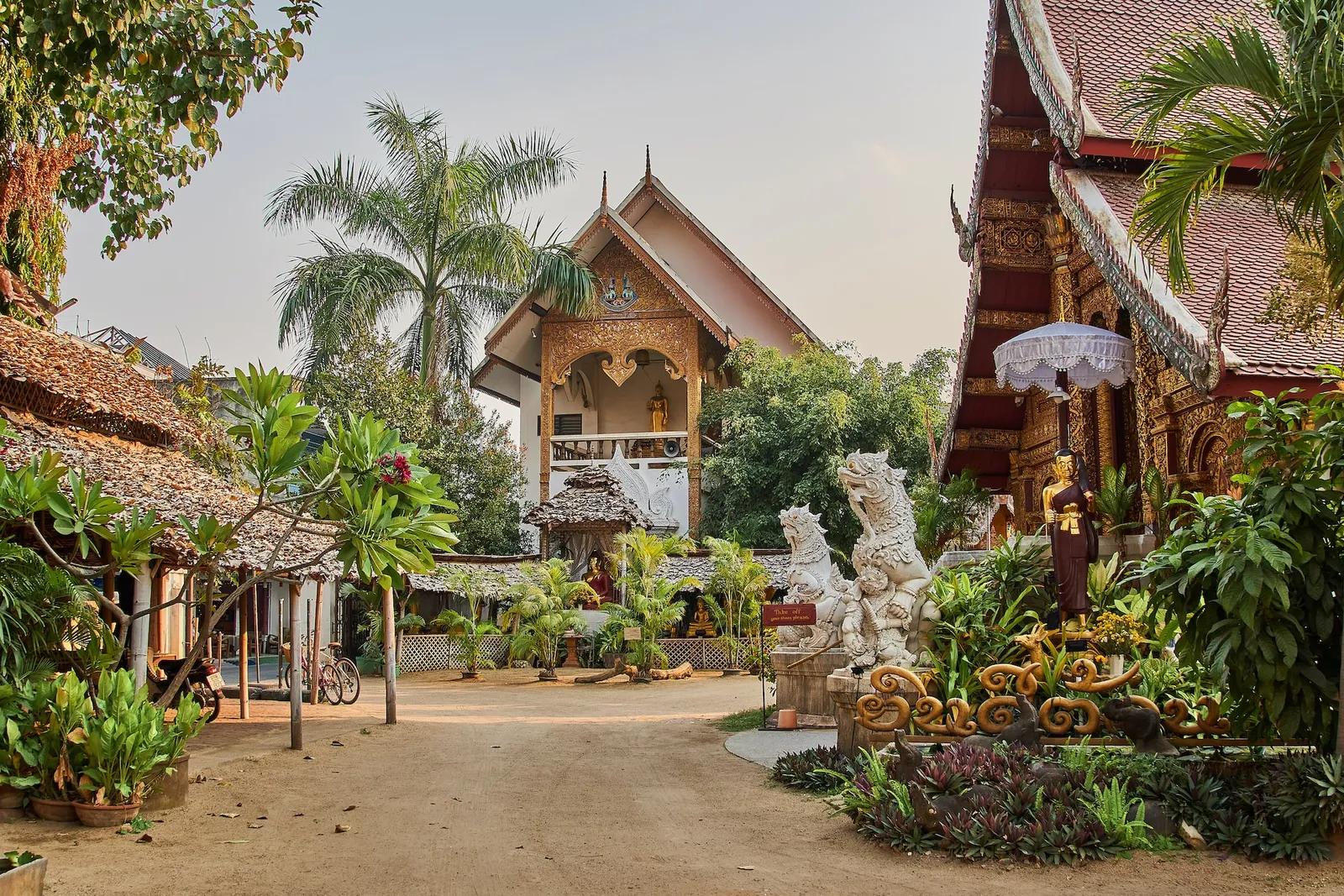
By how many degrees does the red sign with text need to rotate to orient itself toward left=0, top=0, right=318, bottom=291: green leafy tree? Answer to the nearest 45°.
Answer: approximately 45° to its right

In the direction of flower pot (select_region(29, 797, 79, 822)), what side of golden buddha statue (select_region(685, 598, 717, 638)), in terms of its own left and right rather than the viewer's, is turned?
front

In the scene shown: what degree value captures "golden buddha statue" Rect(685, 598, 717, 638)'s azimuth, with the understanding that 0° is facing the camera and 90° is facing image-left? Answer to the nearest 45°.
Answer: approximately 0°

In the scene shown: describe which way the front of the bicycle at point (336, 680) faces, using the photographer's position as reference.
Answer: facing away from the viewer and to the left of the viewer

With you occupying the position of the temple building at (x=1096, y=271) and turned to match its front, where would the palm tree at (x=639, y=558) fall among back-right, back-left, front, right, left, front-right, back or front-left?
right

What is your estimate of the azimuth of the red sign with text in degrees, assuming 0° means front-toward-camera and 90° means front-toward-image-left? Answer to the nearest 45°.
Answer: approximately 0°

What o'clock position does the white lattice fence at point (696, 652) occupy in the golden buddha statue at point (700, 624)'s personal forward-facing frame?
The white lattice fence is roughly at 12 o'clock from the golden buddha statue.

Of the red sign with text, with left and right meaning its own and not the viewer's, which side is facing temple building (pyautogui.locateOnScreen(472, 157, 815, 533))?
back

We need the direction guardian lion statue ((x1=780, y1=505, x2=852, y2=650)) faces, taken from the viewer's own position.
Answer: facing to the left of the viewer

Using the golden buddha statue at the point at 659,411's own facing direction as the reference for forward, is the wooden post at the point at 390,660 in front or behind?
in front

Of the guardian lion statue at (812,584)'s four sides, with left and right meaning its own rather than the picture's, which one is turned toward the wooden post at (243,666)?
front

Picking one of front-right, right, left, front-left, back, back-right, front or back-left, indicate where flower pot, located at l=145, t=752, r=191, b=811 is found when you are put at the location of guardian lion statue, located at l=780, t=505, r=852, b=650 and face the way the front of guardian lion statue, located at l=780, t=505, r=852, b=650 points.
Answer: front-left
